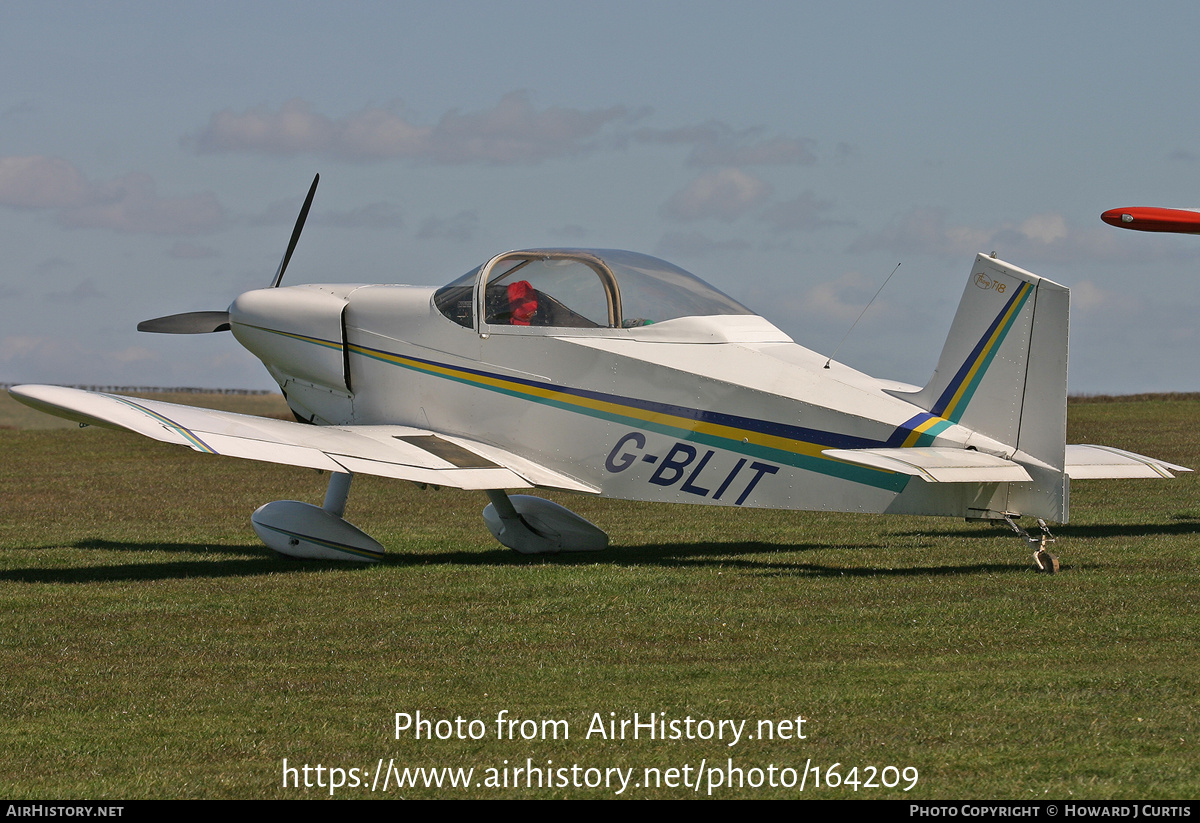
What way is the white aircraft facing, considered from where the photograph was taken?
facing away from the viewer and to the left of the viewer
